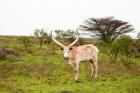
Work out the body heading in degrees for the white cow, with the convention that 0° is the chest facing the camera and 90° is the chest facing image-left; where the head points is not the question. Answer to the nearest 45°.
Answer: approximately 45°

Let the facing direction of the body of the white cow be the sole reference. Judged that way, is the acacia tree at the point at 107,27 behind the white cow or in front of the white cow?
behind

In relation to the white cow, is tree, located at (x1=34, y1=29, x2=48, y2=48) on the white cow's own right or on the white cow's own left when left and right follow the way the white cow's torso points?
on the white cow's own right
